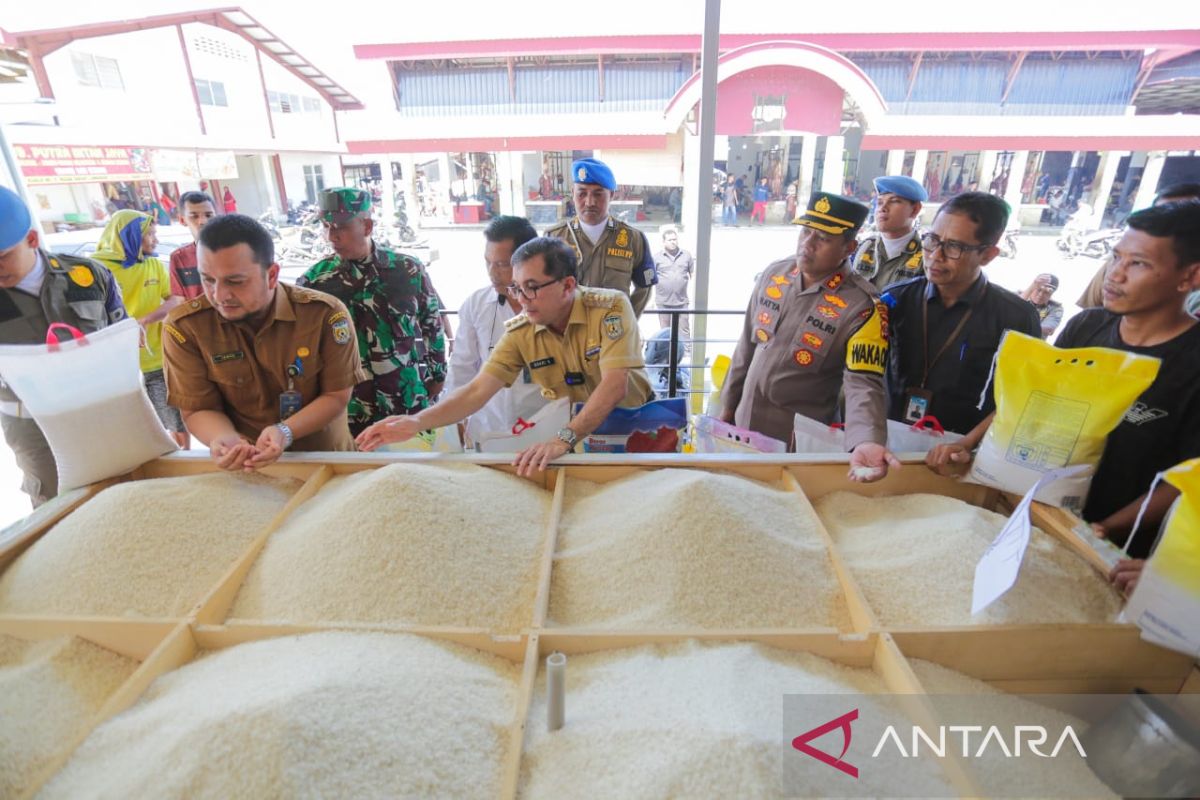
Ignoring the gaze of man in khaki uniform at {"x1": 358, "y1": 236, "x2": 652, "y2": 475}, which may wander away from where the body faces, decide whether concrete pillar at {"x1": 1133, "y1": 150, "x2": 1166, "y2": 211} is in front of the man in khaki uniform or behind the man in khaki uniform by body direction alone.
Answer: behind

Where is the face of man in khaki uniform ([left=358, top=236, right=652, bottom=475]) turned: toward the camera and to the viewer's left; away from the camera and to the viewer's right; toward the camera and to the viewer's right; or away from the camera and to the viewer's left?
toward the camera and to the viewer's left

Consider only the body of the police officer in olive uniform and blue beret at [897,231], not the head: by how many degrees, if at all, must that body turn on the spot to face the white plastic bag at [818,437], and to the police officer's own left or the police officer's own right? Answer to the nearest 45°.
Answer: approximately 45° to the police officer's own left

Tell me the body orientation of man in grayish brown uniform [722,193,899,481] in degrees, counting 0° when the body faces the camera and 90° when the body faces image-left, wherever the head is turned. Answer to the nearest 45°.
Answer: approximately 45°

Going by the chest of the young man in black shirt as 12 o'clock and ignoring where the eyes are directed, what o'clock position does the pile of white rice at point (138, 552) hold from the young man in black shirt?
The pile of white rice is roughly at 12 o'clock from the young man in black shirt.

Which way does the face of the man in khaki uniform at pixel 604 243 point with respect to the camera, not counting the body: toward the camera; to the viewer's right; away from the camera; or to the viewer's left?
toward the camera

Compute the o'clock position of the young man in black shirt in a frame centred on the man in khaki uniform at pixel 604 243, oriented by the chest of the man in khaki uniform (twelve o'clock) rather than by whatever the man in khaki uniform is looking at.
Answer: The young man in black shirt is roughly at 11 o'clock from the man in khaki uniform.

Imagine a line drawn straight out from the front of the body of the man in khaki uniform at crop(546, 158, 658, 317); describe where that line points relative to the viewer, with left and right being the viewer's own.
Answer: facing the viewer

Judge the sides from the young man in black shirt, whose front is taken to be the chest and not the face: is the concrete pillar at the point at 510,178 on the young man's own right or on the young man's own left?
on the young man's own right

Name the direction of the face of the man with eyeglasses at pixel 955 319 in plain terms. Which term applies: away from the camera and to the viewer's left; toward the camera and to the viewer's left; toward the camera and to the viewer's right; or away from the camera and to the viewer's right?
toward the camera and to the viewer's left

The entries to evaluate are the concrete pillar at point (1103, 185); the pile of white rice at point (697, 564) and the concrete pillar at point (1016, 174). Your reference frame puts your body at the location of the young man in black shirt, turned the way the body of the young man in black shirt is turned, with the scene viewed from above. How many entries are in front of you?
1

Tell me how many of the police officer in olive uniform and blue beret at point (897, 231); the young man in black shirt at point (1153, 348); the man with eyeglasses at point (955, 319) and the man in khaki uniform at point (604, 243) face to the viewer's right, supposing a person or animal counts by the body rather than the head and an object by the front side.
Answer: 0

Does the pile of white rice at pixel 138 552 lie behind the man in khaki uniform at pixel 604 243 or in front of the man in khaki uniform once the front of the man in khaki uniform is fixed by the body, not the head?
in front

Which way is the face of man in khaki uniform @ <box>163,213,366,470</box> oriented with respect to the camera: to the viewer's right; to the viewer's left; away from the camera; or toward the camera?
toward the camera
